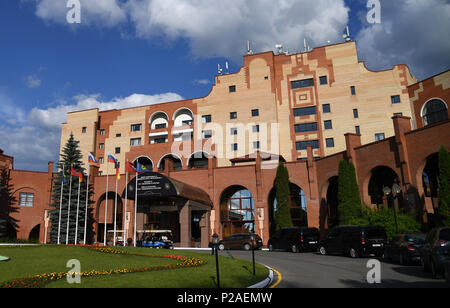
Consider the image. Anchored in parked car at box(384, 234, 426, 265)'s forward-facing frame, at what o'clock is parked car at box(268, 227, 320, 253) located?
parked car at box(268, 227, 320, 253) is roughly at 12 o'clock from parked car at box(384, 234, 426, 265).

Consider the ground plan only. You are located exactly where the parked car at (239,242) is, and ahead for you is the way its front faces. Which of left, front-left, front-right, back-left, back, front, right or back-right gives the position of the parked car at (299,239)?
back-left

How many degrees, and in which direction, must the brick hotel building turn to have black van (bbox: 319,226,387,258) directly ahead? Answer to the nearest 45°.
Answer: approximately 45° to its left

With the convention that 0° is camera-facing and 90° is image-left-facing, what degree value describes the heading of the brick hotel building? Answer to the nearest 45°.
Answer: approximately 45°

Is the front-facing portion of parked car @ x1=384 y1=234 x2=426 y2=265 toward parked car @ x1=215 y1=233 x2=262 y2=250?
yes

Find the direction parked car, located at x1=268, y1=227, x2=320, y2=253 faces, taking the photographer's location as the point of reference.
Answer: facing away from the viewer and to the left of the viewer

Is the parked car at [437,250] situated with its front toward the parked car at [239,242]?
yes

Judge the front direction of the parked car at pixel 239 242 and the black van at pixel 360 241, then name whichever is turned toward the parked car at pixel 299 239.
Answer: the black van

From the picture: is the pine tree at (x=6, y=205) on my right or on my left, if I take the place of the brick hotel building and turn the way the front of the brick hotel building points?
on my right

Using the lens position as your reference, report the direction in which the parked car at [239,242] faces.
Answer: facing to the left of the viewer
